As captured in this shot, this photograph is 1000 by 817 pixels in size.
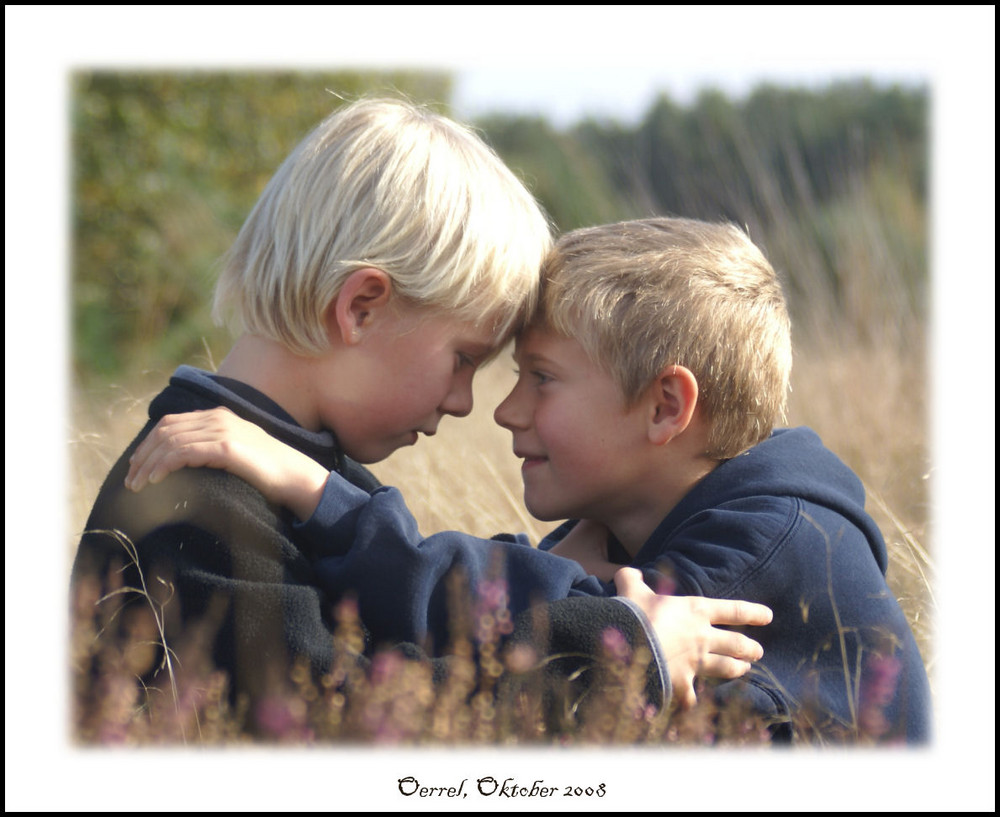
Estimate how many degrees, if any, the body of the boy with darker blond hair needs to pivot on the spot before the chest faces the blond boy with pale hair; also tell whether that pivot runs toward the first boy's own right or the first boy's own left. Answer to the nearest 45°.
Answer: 0° — they already face them

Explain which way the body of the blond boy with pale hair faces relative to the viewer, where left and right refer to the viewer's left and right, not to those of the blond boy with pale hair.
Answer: facing to the right of the viewer

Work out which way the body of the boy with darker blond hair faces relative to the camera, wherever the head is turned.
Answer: to the viewer's left

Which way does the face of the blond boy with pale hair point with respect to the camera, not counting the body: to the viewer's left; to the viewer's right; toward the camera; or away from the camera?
to the viewer's right

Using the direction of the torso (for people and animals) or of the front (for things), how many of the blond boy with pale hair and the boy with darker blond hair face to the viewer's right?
1

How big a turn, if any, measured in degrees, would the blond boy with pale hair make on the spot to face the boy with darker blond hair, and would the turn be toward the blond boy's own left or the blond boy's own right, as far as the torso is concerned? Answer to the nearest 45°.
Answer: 0° — they already face them

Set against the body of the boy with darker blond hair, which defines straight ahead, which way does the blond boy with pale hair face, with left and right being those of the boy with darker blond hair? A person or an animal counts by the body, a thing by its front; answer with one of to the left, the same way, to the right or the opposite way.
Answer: the opposite way

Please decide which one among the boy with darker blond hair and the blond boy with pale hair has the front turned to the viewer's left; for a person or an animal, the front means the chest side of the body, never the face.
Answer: the boy with darker blond hair
